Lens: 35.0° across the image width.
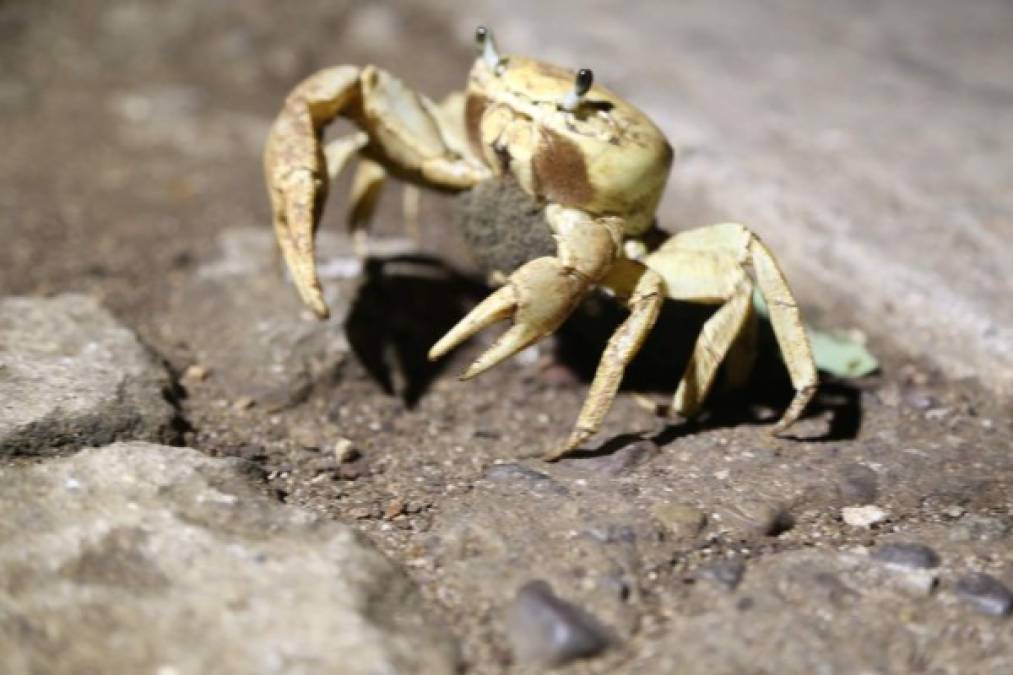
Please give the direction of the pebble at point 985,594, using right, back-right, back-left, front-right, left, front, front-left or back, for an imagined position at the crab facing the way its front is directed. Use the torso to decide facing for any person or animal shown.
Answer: left

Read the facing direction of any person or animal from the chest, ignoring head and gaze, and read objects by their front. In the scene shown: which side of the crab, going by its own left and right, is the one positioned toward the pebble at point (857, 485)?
left

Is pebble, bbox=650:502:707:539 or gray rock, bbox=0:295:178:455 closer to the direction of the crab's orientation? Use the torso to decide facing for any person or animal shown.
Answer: the gray rock

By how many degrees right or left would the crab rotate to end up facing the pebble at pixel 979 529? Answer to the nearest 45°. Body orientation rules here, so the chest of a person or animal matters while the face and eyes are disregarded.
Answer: approximately 90° to its left

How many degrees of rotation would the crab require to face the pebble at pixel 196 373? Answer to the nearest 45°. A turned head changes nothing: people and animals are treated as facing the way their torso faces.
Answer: approximately 45° to its right

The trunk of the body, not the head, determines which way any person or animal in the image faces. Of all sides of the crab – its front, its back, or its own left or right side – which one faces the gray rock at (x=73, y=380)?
front

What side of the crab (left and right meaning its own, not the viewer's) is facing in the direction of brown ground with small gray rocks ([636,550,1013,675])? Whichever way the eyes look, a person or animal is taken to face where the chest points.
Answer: left

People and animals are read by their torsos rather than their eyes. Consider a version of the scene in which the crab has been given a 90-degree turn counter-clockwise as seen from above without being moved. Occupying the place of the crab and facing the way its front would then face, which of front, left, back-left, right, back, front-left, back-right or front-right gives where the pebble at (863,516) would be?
front

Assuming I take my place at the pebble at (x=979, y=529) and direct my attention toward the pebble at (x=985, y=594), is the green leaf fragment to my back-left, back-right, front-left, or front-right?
back-right

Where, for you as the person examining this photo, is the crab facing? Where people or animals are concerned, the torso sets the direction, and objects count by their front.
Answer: facing the viewer and to the left of the viewer

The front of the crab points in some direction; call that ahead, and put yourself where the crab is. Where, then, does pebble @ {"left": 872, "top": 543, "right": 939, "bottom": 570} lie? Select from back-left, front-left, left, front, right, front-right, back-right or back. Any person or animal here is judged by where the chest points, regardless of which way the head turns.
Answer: left

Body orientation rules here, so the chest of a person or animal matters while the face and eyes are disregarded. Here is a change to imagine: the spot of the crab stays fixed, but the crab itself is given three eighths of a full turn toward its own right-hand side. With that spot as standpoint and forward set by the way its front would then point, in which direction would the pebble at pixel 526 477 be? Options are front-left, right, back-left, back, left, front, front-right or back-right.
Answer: back

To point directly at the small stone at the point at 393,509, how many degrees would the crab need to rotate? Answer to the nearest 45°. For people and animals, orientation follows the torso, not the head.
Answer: approximately 45° to its left
